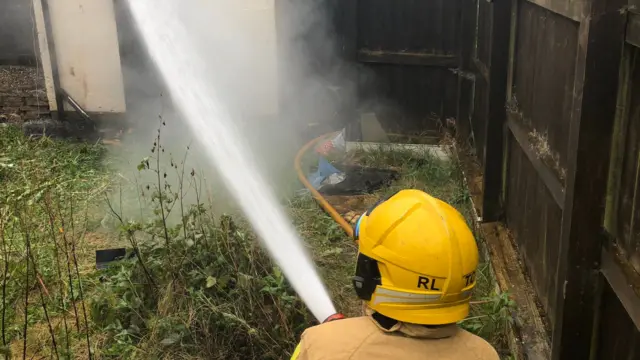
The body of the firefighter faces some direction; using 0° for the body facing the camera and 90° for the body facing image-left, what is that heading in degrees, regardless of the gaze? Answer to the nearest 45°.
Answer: approximately 135°

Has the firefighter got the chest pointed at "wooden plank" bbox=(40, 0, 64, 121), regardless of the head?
yes

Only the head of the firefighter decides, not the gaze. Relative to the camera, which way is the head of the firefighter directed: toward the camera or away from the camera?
away from the camera

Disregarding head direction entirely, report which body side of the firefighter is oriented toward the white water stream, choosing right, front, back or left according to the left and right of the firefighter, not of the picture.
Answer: front

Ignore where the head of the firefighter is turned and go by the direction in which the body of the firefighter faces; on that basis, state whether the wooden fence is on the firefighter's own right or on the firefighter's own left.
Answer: on the firefighter's own right

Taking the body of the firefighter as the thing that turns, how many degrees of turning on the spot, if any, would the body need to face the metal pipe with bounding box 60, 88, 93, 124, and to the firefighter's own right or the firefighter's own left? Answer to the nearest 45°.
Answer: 0° — they already face it

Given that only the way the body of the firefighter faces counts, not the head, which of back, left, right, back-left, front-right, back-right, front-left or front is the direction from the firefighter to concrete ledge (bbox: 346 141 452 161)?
front-right

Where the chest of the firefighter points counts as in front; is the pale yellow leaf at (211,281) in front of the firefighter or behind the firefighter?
in front

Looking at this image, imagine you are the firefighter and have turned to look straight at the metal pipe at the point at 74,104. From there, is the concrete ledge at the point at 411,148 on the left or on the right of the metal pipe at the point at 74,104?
right

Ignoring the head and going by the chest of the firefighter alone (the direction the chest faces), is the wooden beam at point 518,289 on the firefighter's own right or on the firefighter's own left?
on the firefighter's own right
